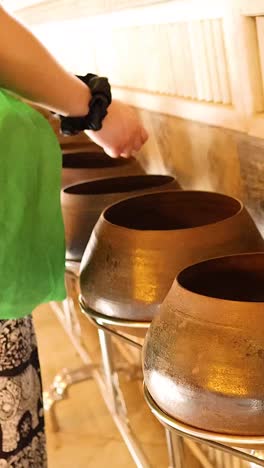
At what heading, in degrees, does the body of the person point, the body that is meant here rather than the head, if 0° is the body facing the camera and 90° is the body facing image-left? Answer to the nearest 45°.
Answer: approximately 270°
